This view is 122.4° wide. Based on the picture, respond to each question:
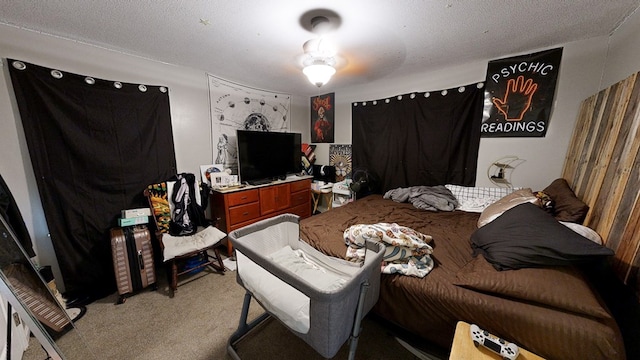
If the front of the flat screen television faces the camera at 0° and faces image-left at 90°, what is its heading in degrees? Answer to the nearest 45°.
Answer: approximately 315°

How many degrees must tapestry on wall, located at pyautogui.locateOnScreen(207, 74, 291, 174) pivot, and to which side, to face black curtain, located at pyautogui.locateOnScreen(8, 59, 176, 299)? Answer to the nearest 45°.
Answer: approximately 90° to its right

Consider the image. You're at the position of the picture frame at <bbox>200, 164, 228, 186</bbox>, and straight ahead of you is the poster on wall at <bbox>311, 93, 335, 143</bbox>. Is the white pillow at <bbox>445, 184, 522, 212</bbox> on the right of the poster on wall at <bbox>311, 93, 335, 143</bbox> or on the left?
right
